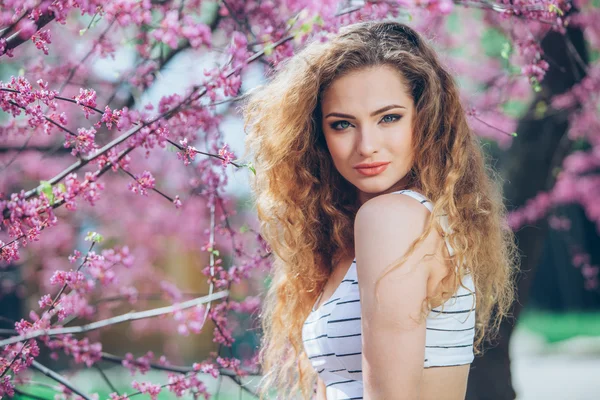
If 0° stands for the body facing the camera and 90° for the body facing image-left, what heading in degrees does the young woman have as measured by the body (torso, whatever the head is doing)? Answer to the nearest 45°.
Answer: approximately 90°

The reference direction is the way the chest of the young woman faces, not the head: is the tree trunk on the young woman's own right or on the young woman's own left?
on the young woman's own right
